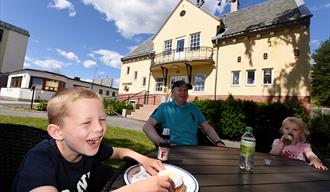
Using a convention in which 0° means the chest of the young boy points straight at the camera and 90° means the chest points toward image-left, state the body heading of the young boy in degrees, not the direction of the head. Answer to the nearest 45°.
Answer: approximately 315°

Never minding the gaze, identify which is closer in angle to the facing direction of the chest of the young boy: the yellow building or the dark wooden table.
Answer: the dark wooden table

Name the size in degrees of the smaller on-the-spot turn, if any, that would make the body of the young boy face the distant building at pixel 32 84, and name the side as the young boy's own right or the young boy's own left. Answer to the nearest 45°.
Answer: approximately 135° to the young boy's own left

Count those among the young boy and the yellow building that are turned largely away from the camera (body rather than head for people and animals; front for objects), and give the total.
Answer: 0

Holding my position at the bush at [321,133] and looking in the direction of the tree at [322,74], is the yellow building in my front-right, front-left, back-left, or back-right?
front-left

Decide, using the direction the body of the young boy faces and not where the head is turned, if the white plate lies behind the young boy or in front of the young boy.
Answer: in front

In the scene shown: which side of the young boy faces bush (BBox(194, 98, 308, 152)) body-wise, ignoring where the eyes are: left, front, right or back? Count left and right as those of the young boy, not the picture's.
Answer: left

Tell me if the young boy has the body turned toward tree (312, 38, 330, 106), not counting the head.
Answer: no

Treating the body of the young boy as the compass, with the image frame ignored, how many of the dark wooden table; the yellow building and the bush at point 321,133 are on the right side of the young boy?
0

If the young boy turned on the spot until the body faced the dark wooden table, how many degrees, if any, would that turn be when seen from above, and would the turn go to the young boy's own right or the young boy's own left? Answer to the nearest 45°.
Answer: approximately 45° to the young boy's own left

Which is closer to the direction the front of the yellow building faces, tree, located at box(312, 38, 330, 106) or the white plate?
the white plate

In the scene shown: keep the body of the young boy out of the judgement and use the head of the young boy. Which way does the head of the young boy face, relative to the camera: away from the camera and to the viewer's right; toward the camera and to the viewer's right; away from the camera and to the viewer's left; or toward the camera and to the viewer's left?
toward the camera and to the viewer's right

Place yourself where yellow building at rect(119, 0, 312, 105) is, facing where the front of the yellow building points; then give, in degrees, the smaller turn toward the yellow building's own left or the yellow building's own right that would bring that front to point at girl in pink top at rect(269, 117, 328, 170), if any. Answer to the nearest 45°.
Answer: approximately 45° to the yellow building's own left

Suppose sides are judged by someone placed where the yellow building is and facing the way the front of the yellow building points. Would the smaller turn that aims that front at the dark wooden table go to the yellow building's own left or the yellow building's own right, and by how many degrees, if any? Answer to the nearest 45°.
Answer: approximately 45° to the yellow building's own left

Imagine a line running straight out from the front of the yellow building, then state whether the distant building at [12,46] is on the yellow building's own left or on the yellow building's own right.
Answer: on the yellow building's own right
